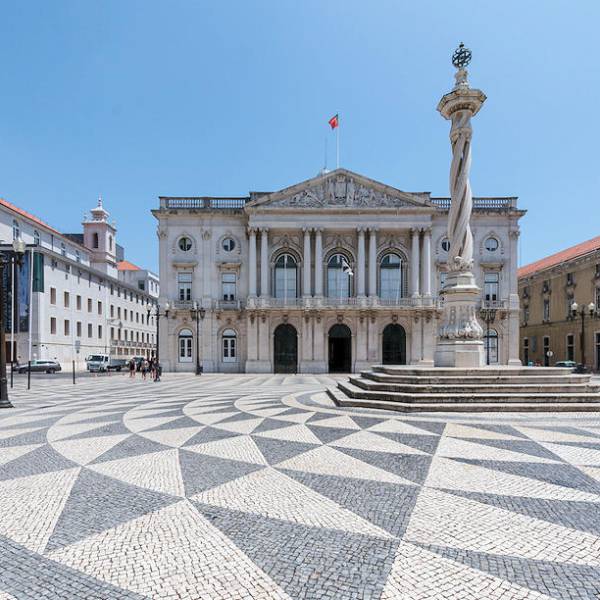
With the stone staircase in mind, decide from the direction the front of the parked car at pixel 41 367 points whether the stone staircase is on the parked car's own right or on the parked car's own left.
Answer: on the parked car's own left

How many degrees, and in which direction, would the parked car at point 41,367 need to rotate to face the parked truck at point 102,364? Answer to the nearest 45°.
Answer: approximately 135° to its right

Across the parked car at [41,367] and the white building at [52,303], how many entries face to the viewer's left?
1

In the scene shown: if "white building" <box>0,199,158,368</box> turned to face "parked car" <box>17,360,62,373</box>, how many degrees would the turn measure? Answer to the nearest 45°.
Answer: approximately 45° to its right

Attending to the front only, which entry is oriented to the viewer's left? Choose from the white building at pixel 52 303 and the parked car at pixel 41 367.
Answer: the parked car

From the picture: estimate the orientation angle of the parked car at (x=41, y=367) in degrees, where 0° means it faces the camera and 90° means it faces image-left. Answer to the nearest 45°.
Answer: approximately 90°

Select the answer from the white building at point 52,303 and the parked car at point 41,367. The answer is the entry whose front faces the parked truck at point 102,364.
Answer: the white building

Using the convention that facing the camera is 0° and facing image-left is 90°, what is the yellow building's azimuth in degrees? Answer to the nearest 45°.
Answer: approximately 45°
